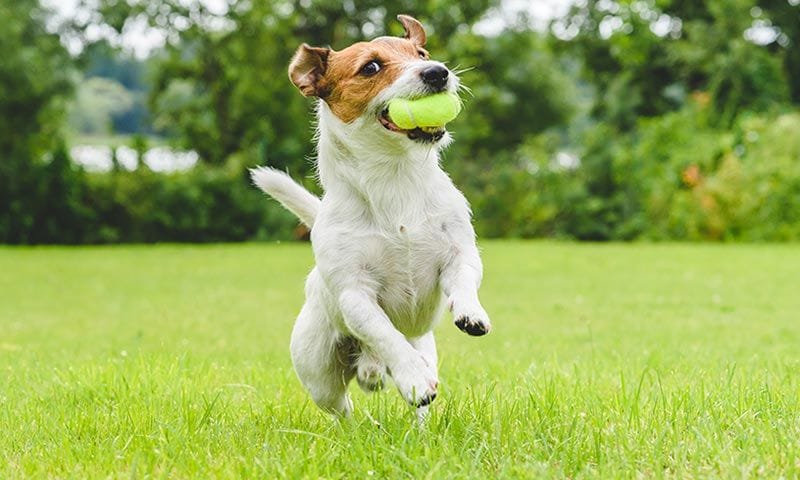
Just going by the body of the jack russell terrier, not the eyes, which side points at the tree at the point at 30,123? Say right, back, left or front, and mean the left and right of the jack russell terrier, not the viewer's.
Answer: back

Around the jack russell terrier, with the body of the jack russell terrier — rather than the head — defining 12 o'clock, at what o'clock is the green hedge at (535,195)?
The green hedge is roughly at 8 o'clock from the jack russell terrier.

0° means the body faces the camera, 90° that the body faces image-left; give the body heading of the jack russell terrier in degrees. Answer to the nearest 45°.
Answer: approximately 315°

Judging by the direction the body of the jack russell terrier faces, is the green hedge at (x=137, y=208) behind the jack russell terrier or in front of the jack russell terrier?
behind

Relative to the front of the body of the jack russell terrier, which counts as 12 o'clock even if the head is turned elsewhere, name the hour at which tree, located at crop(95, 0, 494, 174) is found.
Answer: The tree is roughly at 7 o'clock from the jack russell terrier.
